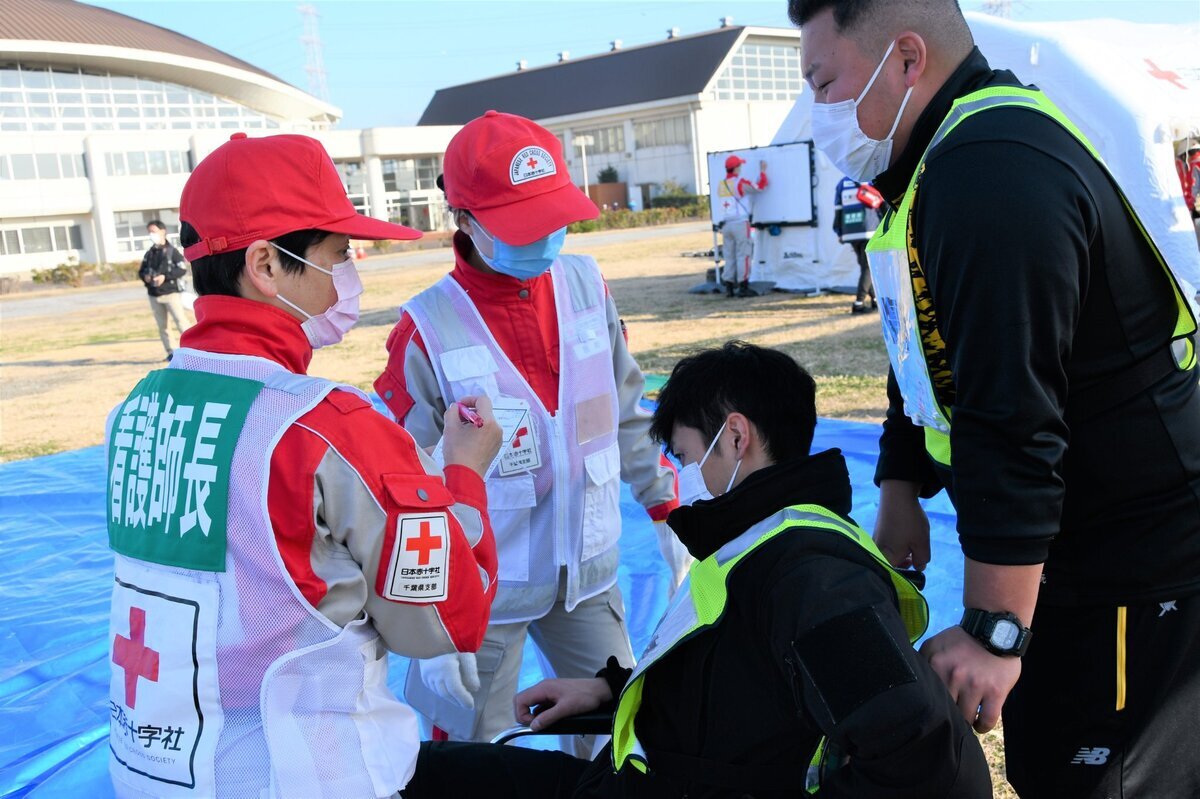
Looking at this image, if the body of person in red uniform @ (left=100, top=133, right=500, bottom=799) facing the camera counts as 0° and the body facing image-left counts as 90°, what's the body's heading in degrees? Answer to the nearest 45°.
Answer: approximately 225°

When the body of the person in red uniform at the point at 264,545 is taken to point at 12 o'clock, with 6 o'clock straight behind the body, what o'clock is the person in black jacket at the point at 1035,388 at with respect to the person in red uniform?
The person in black jacket is roughly at 2 o'clock from the person in red uniform.

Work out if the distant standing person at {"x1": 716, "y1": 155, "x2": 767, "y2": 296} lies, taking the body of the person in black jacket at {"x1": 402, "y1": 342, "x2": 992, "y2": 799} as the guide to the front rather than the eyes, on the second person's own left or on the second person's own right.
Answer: on the second person's own right

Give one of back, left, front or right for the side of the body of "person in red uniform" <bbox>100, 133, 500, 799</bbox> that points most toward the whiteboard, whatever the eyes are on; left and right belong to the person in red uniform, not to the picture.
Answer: front

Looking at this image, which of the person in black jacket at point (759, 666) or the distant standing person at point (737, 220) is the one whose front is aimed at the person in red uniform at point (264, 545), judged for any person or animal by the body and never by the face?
the person in black jacket

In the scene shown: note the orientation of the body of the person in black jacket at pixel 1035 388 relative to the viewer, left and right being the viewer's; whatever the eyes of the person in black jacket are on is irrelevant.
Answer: facing to the left of the viewer

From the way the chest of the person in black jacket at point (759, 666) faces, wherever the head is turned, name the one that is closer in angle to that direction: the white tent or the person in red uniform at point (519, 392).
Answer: the person in red uniform

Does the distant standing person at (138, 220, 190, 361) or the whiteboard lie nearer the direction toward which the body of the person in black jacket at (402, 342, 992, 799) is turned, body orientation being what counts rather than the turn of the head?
the distant standing person

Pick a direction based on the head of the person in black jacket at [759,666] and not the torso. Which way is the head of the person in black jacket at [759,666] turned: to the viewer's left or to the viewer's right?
to the viewer's left

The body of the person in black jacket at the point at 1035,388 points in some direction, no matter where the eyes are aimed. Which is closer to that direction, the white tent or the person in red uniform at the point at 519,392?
the person in red uniform

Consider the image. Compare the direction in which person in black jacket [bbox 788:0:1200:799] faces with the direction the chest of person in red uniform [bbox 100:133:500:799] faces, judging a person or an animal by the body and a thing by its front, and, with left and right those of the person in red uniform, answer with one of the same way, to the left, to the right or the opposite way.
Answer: to the left

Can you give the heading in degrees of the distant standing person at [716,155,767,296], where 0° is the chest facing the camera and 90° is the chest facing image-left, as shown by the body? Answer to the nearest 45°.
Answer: approximately 225°

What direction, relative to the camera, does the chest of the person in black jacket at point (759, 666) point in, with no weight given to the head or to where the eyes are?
to the viewer's left

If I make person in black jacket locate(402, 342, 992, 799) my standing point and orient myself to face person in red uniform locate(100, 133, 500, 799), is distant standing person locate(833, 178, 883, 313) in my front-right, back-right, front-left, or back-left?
back-right
